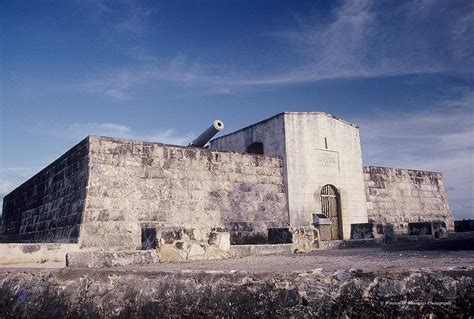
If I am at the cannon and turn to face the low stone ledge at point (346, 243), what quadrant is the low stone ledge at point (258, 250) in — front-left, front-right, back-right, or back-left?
front-right

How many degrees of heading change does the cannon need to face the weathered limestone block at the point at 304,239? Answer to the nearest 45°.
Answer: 0° — it already faces it

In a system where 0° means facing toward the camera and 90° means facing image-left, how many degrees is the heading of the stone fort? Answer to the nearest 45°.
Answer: approximately 315°

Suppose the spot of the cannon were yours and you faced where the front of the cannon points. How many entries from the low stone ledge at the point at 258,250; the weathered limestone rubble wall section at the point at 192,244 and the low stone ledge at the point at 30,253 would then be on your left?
0

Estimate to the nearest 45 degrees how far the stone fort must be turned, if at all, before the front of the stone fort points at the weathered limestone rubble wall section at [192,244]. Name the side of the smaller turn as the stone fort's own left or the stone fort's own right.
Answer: approximately 45° to the stone fort's own right

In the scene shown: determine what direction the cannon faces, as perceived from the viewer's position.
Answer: facing the viewer and to the right of the viewer

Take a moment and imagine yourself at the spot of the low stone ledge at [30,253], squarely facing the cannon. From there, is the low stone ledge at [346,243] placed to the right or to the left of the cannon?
right
